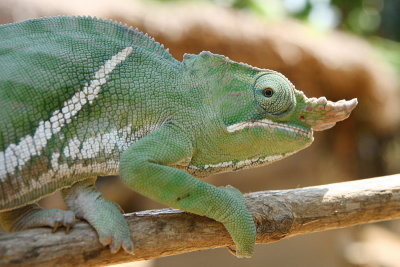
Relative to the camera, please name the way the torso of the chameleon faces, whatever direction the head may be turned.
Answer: to the viewer's right
